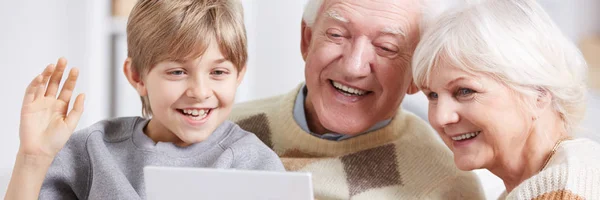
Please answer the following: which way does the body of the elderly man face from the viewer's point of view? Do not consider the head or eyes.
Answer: toward the camera

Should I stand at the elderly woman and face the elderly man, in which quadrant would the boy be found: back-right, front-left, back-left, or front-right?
front-left

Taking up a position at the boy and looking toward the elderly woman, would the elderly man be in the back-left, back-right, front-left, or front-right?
front-left

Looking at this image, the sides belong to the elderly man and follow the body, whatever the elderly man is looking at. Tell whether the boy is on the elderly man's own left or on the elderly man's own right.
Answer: on the elderly man's own right

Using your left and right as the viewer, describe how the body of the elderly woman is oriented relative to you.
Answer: facing the viewer and to the left of the viewer

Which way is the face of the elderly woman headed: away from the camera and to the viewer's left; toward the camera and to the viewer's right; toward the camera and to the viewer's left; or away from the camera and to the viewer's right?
toward the camera and to the viewer's left

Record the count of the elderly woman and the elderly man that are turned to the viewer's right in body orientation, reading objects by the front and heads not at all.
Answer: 0

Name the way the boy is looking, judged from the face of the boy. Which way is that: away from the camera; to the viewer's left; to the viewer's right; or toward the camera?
toward the camera
